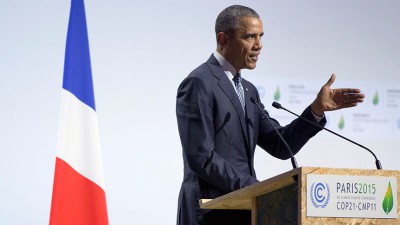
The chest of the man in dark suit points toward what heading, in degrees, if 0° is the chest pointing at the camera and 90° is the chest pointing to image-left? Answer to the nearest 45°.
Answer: approximately 315°

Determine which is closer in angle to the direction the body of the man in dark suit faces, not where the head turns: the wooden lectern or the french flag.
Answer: the wooden lectern

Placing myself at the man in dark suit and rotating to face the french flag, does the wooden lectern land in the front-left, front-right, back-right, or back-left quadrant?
back-left

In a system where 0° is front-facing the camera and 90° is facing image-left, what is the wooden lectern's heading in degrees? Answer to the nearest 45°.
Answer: approximately 315°

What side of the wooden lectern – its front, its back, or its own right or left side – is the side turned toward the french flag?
back

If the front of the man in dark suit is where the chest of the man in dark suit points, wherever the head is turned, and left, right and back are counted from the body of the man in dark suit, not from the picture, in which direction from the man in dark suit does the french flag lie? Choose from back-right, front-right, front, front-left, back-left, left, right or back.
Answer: back
